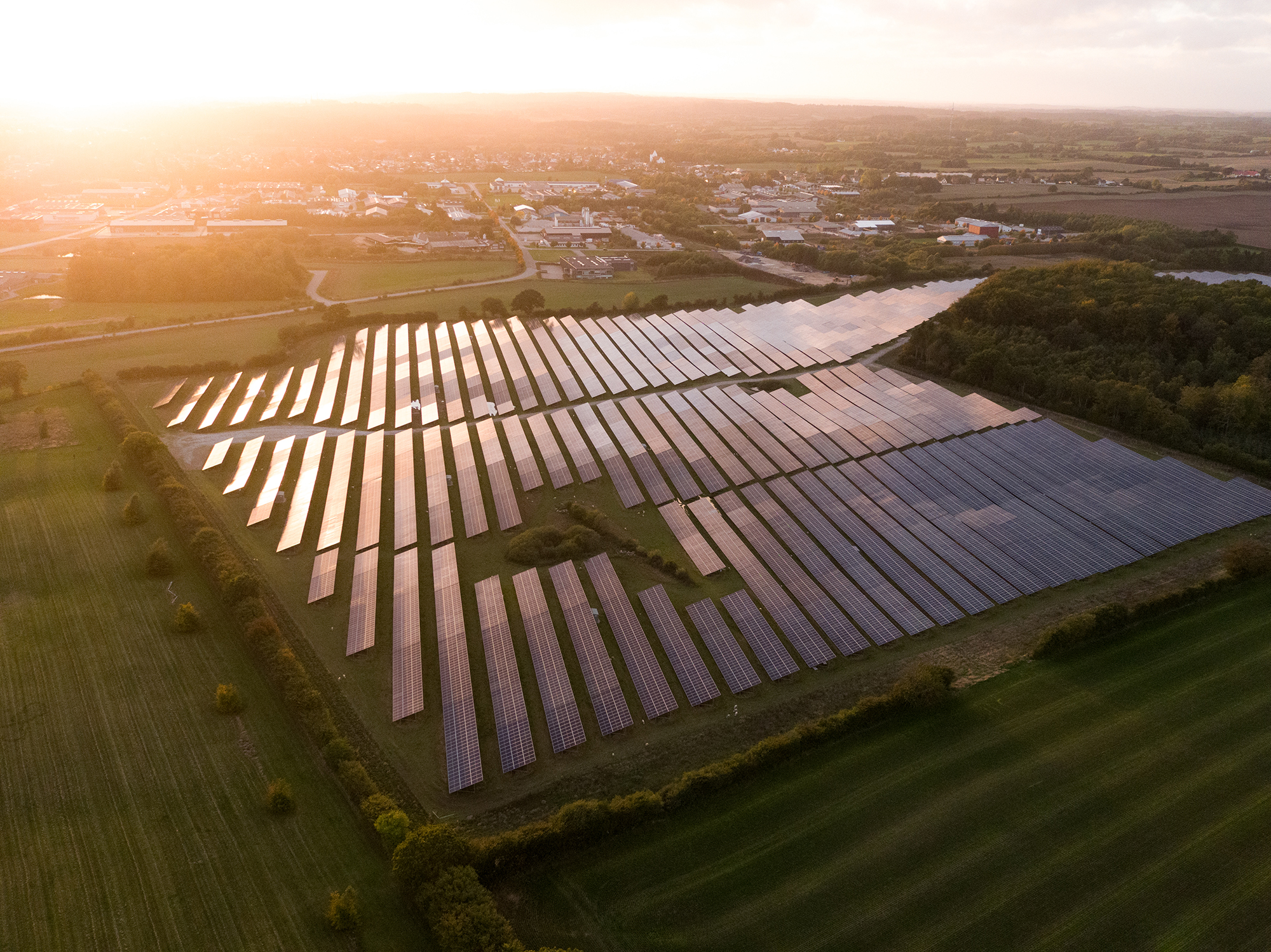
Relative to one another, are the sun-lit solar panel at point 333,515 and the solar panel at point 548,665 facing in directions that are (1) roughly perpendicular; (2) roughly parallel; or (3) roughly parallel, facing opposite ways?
roughly parallel

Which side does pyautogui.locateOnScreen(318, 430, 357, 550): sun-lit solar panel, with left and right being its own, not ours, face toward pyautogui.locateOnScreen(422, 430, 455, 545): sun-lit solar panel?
back

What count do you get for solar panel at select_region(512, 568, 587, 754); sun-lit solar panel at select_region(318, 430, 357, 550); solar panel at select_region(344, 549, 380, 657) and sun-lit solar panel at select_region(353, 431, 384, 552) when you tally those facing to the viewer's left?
4

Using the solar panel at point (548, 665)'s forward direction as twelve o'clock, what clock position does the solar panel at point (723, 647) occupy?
the solar panel at point (723, 647) is roughly at 6 o'clock from the solar panel at point (548, 665).

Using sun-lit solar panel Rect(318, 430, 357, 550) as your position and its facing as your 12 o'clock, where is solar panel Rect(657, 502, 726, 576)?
The solar panel is roughly at 7 o'clock from the sun-lit solar panel.

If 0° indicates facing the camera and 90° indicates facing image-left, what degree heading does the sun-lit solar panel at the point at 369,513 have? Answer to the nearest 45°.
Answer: approximately 90°

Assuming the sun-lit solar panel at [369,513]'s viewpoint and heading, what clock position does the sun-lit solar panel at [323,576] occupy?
the sun-lit solar panel at [323,576] is roughly at 10 o'clock from the sun-lit solar panel at [369,513].

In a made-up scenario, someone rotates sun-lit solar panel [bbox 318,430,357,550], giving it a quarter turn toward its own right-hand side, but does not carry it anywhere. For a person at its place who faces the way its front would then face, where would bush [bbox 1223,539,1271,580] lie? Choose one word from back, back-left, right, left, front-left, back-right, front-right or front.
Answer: back-right

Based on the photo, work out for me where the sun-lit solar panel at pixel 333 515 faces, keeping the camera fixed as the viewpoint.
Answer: facing to the left of the viewer

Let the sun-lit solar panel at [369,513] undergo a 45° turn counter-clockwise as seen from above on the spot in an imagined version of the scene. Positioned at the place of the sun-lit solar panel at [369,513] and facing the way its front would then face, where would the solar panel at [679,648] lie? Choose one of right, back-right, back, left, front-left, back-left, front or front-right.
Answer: left

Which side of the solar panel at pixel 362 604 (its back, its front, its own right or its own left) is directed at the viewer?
left

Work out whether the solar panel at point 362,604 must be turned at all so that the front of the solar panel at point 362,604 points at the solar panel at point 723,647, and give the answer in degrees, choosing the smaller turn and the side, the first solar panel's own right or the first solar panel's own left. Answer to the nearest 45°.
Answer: approximately 135° to the first solar panel's own left

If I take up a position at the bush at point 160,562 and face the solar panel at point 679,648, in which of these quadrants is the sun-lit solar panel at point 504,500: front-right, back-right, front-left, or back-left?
front-left

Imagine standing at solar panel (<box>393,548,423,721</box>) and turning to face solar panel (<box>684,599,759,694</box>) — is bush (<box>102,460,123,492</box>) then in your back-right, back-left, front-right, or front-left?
back-left

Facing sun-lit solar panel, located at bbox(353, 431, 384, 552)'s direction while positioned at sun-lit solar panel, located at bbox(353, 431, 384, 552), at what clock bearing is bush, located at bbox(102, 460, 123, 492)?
The bush is roughly at 1 o'clock from the sun-lit solar panel.

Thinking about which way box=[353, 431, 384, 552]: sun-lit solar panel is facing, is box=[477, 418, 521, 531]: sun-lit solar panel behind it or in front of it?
behind

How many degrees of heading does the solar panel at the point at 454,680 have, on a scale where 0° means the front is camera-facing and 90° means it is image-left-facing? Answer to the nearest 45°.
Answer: approximately 90°

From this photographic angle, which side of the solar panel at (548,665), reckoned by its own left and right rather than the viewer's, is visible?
left

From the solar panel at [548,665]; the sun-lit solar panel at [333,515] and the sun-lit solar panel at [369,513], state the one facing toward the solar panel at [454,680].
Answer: the solar panel at [548,665]
